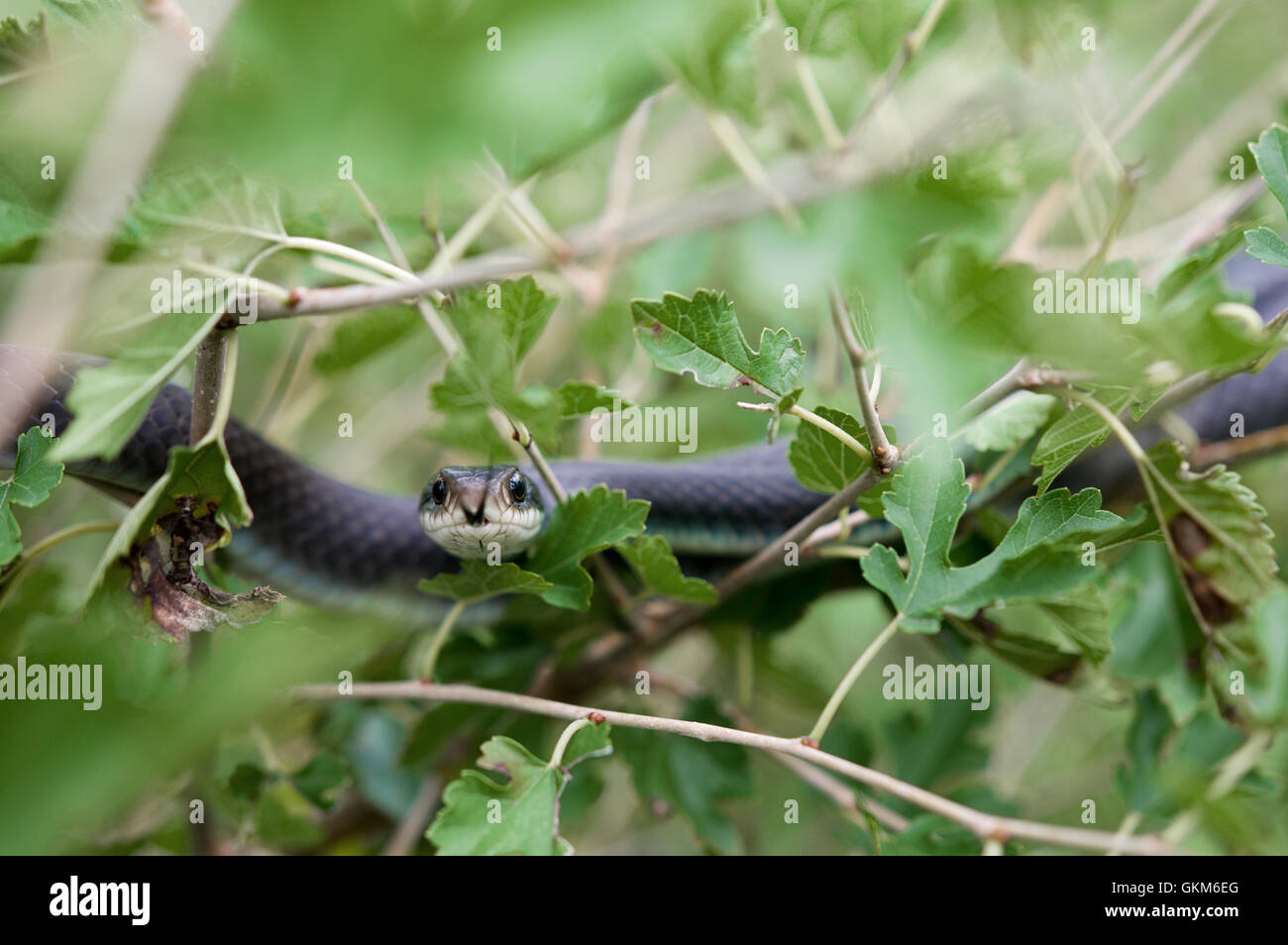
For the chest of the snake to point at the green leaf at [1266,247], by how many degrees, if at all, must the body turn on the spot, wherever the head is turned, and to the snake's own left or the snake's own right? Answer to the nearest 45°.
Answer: approximately 45° to the snake's own left

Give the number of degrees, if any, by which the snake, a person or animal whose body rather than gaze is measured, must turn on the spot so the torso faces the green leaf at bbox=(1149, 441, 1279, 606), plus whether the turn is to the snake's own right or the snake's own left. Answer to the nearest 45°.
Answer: approximately 45° to the snake's own left

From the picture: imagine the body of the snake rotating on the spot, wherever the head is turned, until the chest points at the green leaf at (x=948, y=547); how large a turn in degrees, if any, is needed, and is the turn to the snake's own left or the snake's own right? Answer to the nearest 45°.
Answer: approximately 45° to the snake's own left

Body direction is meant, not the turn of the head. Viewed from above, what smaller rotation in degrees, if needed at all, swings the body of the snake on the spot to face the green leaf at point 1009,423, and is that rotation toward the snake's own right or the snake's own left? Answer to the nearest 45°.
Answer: approximately 45° to the snake's own left

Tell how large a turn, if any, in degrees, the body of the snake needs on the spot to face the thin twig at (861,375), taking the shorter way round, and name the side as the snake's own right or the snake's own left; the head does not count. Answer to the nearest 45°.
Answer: approximately 45° to the snake's own left
